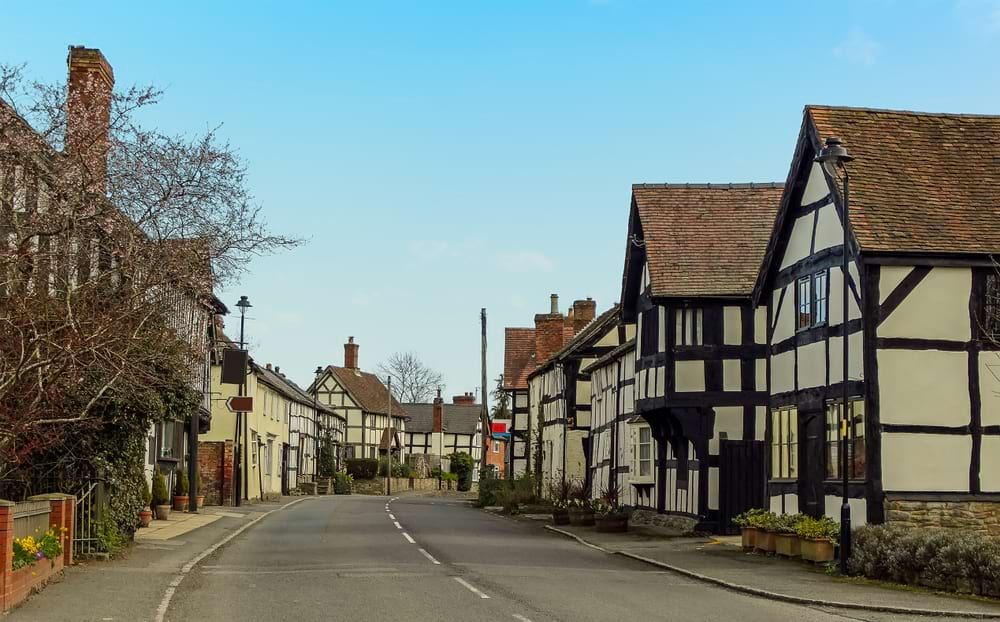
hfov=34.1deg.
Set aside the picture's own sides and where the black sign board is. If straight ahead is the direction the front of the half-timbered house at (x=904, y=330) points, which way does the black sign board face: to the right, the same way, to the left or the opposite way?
to the left

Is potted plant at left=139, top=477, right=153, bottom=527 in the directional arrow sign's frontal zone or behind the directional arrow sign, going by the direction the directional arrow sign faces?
frontal zone

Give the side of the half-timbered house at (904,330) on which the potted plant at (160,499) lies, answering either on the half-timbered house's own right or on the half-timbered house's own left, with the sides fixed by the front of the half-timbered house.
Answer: on the half-timbered house's own right

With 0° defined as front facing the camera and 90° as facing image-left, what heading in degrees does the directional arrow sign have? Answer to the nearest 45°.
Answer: approximately 0°

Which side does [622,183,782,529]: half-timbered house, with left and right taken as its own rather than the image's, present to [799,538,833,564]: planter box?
left

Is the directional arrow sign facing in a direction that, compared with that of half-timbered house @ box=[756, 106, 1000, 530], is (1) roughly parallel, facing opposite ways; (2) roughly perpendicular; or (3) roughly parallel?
roughly perpendicular

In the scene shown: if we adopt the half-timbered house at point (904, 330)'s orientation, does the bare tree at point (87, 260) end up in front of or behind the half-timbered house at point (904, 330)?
in front

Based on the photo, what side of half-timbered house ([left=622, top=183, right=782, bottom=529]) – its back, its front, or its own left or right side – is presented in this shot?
left

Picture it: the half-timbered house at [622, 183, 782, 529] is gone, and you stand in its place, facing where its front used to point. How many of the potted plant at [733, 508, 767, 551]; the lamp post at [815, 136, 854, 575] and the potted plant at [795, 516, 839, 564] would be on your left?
3

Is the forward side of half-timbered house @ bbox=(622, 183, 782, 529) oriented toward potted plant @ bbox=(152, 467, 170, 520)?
yes

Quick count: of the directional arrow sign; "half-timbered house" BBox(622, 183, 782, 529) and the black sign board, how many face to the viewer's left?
1
